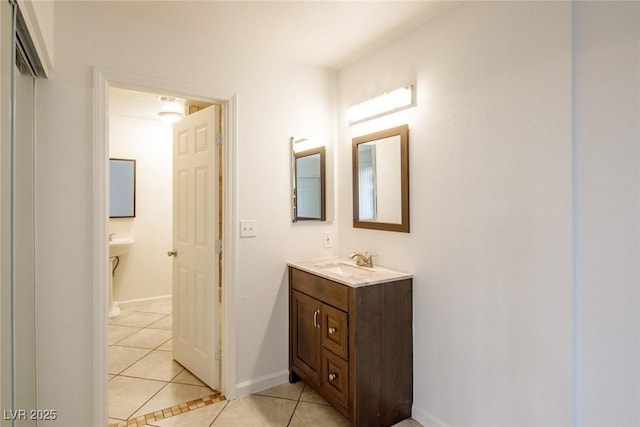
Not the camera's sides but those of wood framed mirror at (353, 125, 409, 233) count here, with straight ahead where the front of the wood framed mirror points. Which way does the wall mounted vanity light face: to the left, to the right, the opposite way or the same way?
the same way

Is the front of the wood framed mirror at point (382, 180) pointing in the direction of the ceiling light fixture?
no

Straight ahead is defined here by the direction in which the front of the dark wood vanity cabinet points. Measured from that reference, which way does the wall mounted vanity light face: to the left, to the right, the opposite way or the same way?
the same way

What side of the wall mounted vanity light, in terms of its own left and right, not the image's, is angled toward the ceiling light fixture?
right

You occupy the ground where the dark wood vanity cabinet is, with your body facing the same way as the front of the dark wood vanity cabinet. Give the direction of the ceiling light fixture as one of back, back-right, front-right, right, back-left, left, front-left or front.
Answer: right

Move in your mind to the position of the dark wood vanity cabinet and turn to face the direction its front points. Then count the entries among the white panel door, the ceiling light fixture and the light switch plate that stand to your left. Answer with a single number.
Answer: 0

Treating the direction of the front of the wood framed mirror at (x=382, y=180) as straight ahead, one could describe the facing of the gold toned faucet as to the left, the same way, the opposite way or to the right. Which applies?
the same way

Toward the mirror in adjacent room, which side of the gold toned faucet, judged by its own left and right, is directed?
right

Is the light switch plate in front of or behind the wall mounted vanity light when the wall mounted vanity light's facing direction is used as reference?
in front

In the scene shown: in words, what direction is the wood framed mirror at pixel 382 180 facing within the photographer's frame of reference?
facing the viewer and to the left of the viewer

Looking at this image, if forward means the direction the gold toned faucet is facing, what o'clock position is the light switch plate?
The light switch plate is roughly at 1 o'clock from the gold toned faucet.

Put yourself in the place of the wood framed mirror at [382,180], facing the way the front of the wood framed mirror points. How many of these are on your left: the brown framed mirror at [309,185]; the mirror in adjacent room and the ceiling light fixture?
0

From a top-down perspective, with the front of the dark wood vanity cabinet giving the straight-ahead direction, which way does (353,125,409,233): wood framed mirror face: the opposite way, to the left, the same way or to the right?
the same way

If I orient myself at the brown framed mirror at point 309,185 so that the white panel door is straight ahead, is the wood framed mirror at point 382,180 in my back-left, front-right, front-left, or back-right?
back-left

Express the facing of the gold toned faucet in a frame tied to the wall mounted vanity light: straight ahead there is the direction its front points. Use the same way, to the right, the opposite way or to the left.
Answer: the same way
